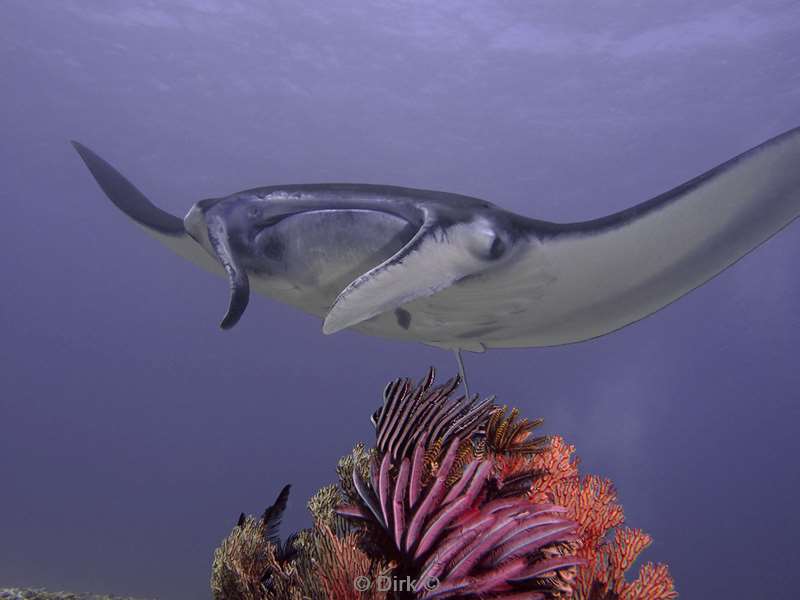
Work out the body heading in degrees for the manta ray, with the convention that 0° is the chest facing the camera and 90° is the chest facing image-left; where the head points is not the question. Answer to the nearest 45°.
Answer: approximately 45°
